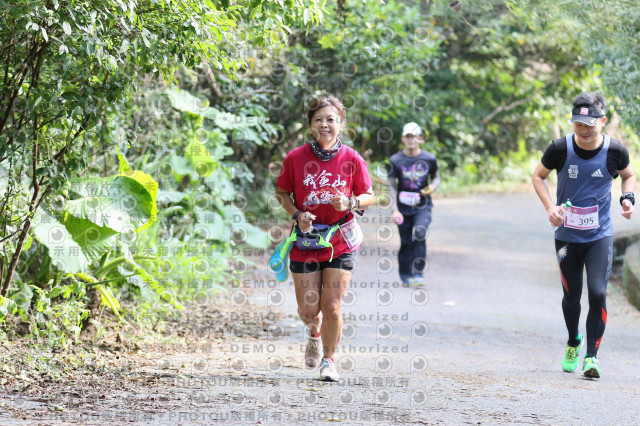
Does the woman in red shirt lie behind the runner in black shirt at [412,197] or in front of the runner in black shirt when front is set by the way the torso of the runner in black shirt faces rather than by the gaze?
in front

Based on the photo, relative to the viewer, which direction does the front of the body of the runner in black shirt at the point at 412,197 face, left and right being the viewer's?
facing the viewer

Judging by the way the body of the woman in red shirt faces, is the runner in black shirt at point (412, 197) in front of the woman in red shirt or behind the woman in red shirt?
behind

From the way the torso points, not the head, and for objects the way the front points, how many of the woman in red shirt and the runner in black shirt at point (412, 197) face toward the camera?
2
